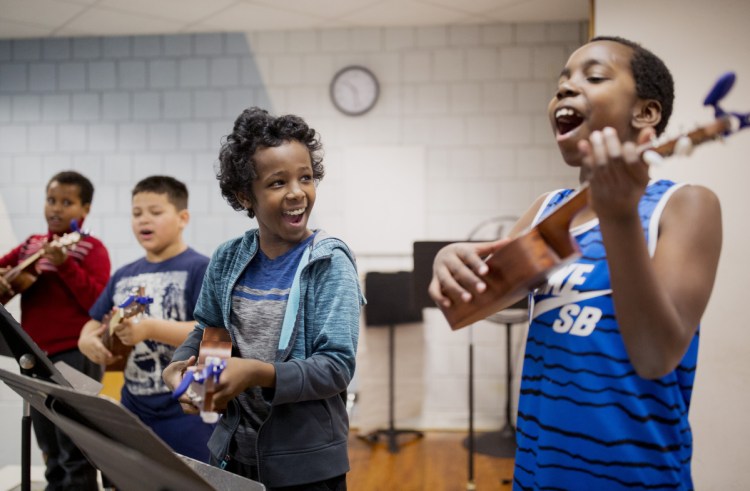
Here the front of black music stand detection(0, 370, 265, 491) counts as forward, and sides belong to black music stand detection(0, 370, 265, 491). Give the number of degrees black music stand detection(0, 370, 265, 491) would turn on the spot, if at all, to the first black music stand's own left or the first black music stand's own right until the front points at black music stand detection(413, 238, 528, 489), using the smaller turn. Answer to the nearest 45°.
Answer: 0° — it already faces it

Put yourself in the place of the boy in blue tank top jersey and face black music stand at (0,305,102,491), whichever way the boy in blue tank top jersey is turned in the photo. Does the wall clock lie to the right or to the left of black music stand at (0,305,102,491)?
right

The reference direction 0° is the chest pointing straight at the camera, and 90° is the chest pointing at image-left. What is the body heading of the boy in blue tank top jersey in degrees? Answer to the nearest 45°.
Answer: approximately 45°

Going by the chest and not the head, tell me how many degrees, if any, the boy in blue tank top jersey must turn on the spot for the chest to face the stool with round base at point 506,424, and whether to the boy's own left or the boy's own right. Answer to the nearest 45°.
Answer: approximately 135° to the boy's own right

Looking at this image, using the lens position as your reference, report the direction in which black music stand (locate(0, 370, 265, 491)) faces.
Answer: facing away from the viewer and to the right of the viewer

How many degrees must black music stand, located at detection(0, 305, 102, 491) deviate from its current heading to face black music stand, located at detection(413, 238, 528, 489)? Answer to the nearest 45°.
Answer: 0° — it already faces it

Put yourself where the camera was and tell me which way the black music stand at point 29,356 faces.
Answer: facing away from the viewer and to the right of the viewer

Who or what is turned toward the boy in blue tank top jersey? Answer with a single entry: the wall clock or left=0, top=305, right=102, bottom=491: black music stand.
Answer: the wall clock

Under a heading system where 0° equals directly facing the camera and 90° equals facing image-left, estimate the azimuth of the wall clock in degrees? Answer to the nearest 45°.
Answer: approximately 0°

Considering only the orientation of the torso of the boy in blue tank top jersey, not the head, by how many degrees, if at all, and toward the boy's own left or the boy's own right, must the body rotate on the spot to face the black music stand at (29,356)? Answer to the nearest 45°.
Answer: approximately 45° to the boy's own right

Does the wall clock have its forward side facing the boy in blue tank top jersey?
yes
